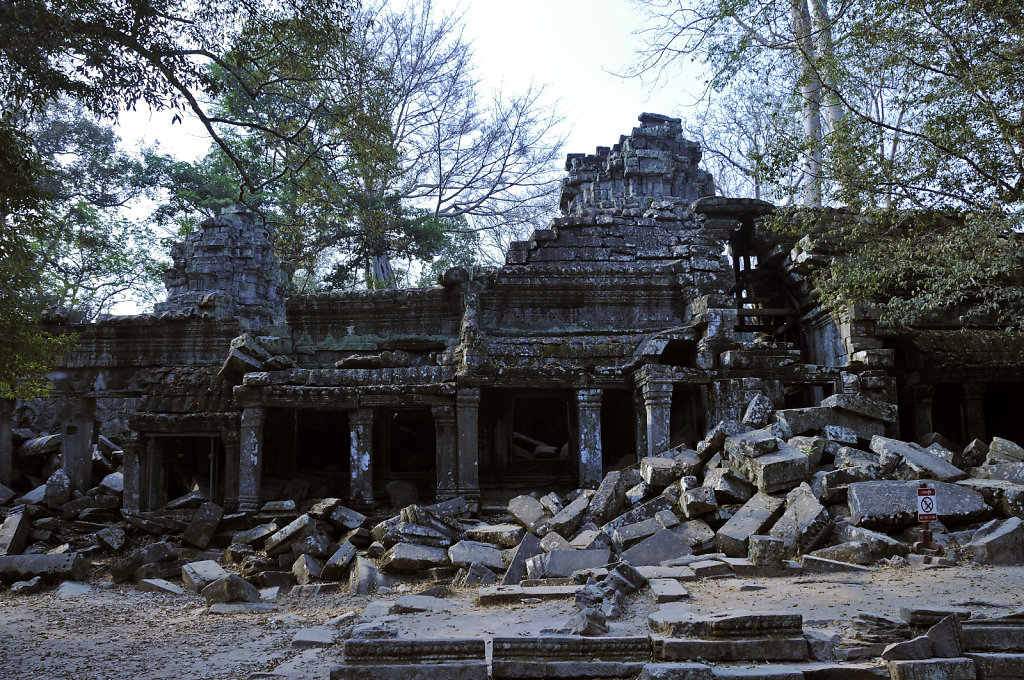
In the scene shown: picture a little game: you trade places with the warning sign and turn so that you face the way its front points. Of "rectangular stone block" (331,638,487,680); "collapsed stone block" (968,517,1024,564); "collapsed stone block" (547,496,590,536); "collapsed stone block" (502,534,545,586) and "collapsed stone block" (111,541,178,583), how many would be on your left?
1

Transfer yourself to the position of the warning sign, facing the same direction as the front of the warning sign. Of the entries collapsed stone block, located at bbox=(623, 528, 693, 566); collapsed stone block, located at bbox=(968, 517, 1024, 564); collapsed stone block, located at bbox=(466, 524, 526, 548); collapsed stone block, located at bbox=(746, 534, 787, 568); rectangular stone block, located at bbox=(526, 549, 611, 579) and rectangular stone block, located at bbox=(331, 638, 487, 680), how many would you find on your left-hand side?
1

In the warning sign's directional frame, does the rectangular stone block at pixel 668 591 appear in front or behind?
in front

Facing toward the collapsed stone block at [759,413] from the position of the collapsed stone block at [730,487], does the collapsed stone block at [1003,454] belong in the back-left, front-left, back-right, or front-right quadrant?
front-right

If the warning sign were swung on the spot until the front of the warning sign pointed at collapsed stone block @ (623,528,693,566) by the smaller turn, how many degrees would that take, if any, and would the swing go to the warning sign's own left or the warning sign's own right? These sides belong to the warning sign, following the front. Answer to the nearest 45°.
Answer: approximately 90° to the warning sign's own right

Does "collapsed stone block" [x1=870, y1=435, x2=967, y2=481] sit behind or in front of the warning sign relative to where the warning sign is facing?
behind

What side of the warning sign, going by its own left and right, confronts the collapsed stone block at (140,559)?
right

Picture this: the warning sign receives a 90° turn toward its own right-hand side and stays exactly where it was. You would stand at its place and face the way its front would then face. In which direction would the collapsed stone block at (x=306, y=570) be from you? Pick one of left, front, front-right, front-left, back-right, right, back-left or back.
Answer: front

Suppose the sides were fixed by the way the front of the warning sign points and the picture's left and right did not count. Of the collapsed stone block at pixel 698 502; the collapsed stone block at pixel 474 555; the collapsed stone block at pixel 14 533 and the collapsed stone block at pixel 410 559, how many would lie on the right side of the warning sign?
4

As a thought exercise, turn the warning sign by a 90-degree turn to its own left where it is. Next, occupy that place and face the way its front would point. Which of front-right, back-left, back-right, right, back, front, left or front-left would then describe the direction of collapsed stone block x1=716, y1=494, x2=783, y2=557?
back

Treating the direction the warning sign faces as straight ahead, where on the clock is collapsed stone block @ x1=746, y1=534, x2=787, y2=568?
The collapsed stone block is roughly at 2 o'clock from the warning sign.

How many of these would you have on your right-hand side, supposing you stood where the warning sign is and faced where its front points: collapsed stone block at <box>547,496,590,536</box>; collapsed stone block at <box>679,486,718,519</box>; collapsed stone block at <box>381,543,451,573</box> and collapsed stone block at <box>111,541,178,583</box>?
4

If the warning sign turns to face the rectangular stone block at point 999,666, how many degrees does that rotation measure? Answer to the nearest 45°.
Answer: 0° — it already faces it

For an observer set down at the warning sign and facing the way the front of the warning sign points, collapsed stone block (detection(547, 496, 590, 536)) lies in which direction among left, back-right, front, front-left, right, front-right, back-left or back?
right

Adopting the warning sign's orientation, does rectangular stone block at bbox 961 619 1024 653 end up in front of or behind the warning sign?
in front

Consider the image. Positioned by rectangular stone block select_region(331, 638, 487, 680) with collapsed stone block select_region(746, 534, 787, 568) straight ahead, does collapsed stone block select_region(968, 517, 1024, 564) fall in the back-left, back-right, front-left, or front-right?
front-right

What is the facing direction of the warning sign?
toward the camera

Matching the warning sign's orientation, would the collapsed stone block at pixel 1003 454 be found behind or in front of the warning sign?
behind

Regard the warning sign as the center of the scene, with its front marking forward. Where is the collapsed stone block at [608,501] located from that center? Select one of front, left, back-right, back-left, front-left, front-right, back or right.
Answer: right

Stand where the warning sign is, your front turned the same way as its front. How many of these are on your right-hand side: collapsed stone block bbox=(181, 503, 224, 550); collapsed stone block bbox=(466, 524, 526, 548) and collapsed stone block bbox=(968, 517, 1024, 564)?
2

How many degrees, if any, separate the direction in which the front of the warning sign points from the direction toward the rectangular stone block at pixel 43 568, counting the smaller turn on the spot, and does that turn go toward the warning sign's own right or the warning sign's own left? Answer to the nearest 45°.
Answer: approximately 90° to the warning sign's own right

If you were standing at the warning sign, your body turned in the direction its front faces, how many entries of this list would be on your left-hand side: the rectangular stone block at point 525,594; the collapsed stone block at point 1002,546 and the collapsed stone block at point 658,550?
1

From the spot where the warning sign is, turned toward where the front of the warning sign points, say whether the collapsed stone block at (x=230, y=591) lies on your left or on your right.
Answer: on your right
